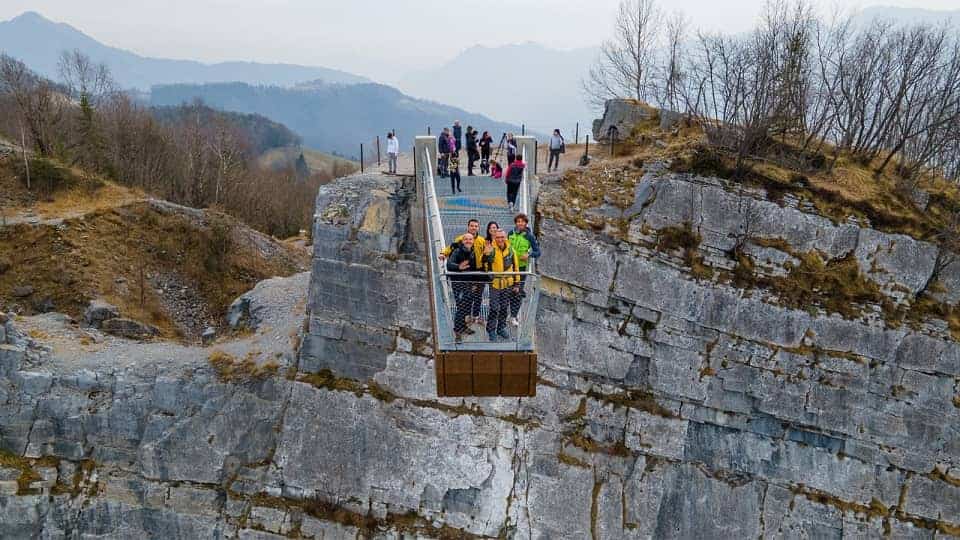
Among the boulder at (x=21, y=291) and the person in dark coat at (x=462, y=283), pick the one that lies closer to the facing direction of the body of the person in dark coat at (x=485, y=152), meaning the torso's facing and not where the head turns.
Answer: the person in dark coat

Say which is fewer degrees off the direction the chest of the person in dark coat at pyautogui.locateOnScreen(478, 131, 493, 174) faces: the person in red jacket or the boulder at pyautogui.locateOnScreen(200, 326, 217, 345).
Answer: the person in red jacket

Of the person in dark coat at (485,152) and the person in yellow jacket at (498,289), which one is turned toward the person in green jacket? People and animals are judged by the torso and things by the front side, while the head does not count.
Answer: the person in dark coat

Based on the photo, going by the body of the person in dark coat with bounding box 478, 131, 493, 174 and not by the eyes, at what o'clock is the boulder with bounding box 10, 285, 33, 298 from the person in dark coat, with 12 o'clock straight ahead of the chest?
The boulder is roughly at 3 o'clock from the person in dark coat.

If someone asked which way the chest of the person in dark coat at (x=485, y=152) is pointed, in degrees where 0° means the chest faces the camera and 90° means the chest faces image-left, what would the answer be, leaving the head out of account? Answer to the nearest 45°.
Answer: approximately 0°

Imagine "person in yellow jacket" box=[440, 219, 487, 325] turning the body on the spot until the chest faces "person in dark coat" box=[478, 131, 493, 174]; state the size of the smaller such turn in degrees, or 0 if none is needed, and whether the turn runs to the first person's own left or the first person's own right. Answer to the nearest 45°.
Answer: approximately 180°

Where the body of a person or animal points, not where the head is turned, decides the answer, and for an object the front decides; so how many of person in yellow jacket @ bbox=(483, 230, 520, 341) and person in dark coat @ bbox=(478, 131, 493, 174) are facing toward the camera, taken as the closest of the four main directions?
2
